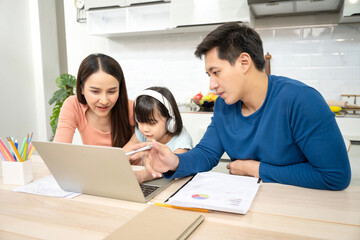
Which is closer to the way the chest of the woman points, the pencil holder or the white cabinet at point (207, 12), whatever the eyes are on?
the pencil holder

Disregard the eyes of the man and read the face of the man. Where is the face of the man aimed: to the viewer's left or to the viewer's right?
to the viewer's left

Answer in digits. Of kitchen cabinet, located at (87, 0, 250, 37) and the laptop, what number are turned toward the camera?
1

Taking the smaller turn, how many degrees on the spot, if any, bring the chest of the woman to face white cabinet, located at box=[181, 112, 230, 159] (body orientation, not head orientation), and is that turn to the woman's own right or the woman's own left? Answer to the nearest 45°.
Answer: approximately 135° to the woman's own left

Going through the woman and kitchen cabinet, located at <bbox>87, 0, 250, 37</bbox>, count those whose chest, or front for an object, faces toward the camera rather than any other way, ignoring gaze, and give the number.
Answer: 2

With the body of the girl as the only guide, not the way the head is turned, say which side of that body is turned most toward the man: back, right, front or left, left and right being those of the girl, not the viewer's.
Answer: left

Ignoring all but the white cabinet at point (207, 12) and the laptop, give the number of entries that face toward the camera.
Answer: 1

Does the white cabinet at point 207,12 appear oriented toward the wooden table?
yes
